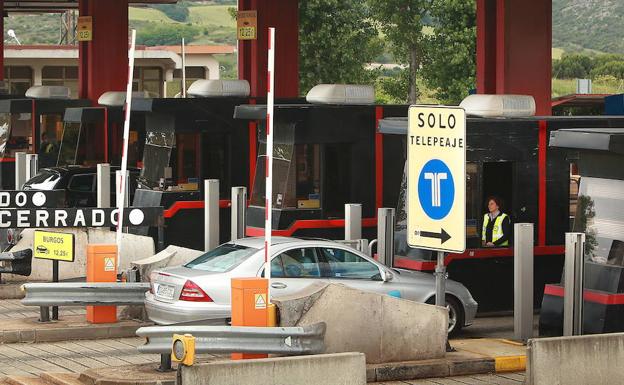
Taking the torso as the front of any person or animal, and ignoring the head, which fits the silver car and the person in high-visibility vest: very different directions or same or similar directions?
very different directions

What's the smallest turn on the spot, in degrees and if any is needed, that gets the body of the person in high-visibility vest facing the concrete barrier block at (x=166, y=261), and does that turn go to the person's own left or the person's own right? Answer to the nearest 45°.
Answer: approximately 45° to the person's own right

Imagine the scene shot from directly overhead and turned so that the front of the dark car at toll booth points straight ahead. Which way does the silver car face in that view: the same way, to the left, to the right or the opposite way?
the same way

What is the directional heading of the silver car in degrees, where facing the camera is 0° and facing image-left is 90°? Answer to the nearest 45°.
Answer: approximately 225°
